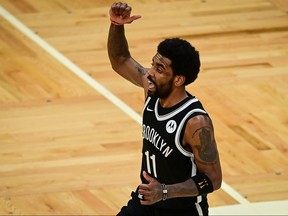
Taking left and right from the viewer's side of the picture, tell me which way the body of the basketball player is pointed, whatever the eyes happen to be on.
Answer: facing the viewer and to the left of the viewer
